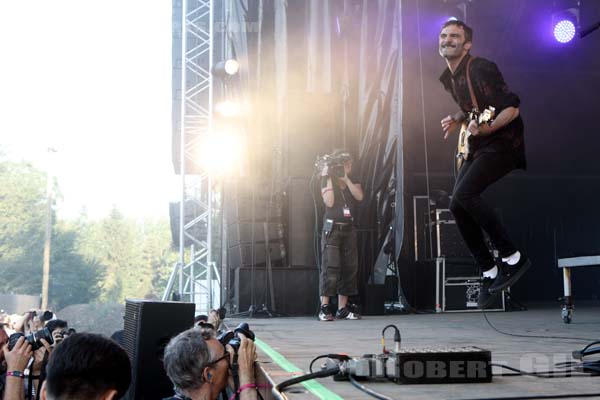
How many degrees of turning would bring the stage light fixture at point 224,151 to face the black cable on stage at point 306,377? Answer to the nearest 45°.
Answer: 0° — it already faces it

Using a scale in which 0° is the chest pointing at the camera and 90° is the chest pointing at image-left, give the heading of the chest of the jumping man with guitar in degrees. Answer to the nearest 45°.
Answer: approximately 45°

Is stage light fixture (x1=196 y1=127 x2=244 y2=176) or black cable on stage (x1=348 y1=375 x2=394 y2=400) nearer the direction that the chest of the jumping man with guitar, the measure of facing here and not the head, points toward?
the black cable on stage

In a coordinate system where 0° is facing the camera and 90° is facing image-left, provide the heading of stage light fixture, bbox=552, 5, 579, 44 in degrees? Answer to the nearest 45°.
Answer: approximately 0°

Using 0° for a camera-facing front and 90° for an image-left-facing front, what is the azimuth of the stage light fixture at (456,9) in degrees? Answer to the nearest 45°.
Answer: approximately 0°

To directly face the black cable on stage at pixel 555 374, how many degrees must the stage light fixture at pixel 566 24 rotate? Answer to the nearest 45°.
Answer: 0° — it already faces it

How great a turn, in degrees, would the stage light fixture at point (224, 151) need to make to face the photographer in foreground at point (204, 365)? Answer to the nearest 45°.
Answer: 0° — it already faces them

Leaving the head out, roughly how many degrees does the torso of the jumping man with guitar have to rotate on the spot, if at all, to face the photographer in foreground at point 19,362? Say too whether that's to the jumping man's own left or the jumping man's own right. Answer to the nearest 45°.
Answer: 0° — they already face them
